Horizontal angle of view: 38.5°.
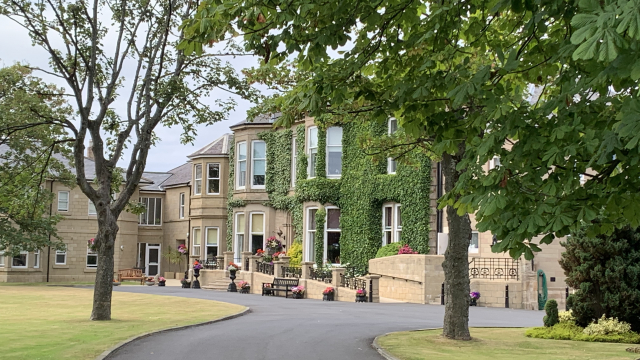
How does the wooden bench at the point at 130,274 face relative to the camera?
toward the camera

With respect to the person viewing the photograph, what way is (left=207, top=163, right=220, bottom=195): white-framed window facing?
facing the viewer

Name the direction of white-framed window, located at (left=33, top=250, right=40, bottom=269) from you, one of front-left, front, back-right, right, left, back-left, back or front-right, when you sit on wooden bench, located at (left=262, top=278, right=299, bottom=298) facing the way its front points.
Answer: right

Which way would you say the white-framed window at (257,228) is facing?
toward the camera

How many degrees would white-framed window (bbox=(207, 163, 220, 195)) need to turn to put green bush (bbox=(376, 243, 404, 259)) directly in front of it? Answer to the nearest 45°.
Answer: approximately 45° to its left

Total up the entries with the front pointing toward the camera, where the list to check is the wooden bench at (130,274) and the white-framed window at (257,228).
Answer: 2

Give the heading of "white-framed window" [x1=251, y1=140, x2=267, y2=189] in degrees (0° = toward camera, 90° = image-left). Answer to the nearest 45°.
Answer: approximately 0°

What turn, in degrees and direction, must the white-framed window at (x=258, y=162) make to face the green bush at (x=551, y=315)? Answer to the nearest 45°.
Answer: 0° — it already faces it

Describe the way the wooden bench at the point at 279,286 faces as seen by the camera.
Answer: facing the viewer and to the left of the viewer

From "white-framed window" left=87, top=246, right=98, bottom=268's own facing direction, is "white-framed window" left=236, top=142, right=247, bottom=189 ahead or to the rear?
ahead

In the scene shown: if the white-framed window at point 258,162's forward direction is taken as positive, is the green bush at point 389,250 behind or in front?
in front

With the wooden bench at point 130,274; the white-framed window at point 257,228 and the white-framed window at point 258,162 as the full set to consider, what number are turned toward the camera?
3

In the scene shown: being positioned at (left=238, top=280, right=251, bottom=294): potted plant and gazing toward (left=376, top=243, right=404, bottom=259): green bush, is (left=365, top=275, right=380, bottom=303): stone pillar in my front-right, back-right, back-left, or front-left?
front-right
